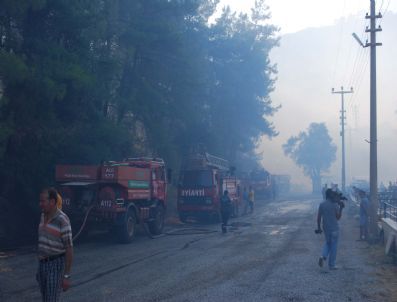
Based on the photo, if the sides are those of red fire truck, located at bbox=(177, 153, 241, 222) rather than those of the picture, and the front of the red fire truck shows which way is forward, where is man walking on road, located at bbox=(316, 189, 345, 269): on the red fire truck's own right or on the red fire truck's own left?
on the red fire truck's own left

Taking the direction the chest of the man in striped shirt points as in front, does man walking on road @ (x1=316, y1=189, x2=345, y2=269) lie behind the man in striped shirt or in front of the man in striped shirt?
behind

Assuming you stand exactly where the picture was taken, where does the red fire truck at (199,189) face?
facing the viewer and to the left of the viewer

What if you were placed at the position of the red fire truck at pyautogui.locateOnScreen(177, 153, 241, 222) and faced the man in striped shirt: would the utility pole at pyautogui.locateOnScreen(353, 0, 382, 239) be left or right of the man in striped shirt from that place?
left

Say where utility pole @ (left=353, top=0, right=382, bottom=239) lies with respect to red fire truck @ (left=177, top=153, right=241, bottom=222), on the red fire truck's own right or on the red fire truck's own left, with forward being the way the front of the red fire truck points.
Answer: on the red fire truck's own left

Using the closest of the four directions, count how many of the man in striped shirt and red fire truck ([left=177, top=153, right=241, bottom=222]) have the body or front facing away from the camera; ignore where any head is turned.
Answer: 0
